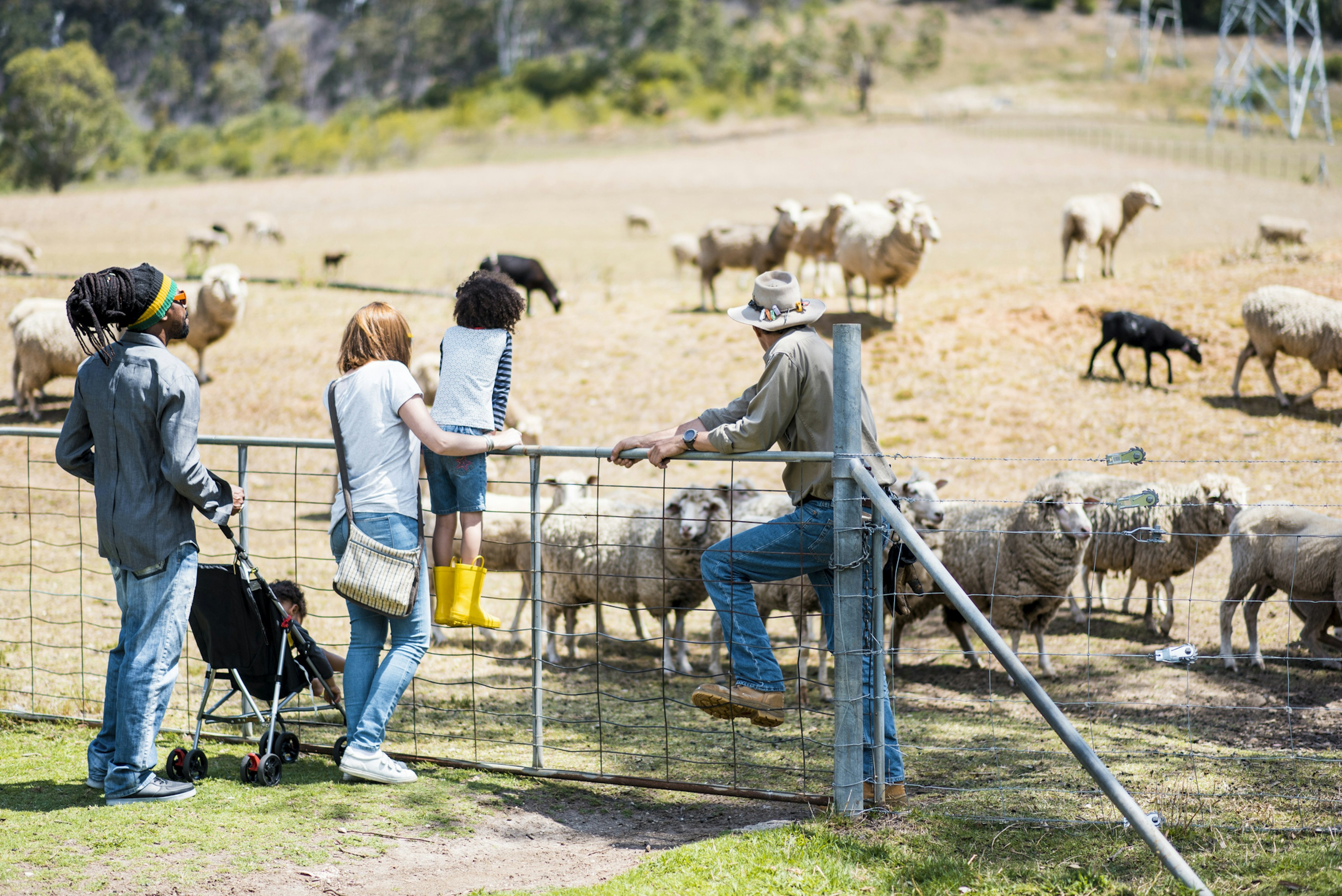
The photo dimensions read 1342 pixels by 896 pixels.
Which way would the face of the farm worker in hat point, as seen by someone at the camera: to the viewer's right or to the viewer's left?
to the viewer's left

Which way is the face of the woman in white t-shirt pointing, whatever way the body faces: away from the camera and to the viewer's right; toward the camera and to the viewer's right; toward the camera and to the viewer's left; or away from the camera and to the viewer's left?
away from the camera and to the viewer's right

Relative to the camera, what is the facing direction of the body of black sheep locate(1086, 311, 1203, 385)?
to the viewer's right

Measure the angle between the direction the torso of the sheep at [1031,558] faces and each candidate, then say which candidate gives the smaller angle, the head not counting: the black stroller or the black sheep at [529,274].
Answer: the black stroller

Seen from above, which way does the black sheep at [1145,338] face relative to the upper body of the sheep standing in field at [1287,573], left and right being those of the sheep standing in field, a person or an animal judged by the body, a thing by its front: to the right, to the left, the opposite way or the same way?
the same way

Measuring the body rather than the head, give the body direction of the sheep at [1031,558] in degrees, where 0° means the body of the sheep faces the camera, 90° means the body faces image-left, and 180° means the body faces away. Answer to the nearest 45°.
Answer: approximately 315°

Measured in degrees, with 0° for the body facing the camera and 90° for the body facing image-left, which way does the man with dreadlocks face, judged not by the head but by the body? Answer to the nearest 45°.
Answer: approximately 225°

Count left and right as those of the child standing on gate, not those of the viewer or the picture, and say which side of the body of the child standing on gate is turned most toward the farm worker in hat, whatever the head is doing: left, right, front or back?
right

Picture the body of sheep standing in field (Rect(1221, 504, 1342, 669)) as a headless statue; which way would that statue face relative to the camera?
to the viewer's right

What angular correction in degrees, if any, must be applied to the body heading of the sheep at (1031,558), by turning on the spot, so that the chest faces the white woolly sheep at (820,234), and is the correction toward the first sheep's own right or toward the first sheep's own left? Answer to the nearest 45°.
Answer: approximately 135° to the first sheep's own left

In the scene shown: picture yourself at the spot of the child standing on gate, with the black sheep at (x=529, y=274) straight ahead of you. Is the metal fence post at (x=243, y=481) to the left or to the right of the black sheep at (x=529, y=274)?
left
